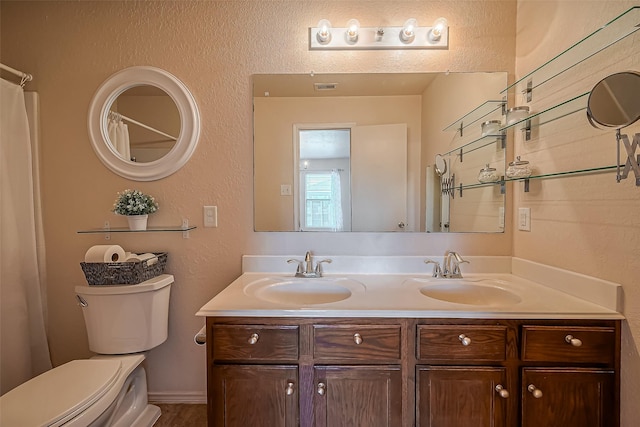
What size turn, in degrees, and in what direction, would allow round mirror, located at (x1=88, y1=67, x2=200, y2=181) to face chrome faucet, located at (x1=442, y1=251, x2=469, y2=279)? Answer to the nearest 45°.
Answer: approximately 45° to its left

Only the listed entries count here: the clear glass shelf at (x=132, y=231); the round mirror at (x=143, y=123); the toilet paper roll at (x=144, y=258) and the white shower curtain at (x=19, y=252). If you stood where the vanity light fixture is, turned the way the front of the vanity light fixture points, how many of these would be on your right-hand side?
4

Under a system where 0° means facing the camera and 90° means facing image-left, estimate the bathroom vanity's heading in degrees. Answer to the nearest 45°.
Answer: approximately 0°

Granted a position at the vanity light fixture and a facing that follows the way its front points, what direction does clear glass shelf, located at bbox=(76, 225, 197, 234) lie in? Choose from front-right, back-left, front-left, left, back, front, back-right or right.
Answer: right

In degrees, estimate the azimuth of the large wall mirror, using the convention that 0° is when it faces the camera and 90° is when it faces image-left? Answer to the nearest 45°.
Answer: approximately 0°

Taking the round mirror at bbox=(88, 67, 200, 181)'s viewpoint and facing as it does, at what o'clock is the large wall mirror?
The large wall mirror is roughly at 10 o'clock from the round mirror.
